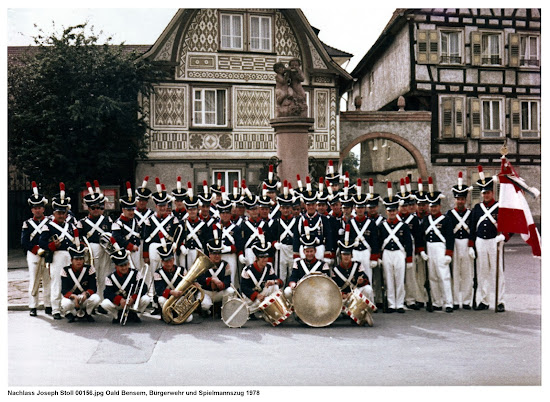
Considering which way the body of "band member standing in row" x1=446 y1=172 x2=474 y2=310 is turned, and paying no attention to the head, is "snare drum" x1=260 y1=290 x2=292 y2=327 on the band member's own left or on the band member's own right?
on the band member's own right

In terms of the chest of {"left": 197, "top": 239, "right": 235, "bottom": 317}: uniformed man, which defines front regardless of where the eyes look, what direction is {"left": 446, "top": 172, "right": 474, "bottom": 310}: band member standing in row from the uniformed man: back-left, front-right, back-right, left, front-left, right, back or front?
left

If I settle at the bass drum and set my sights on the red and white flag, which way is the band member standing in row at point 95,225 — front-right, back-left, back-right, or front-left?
back-left

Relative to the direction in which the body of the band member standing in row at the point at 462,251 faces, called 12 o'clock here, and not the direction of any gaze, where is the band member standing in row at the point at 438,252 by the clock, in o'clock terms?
the band member standing in row at the point at 438,252 is roughly at 2 o'clock from the band member standing in row at the point at 462,251.

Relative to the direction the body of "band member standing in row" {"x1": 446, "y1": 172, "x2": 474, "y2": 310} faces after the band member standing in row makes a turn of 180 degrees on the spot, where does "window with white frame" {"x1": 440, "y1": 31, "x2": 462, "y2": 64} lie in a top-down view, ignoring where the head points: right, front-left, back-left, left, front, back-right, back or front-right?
front

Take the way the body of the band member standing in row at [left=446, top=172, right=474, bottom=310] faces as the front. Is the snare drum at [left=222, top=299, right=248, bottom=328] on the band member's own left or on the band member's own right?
on the band member's own right
